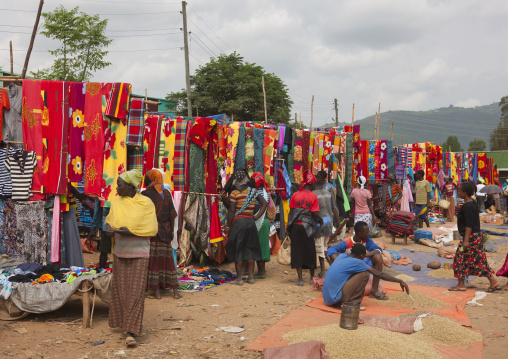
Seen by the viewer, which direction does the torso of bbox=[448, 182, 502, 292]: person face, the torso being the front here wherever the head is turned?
to the viewer's left

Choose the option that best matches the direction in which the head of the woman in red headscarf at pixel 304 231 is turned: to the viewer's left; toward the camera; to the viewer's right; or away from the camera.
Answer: away from the camera
